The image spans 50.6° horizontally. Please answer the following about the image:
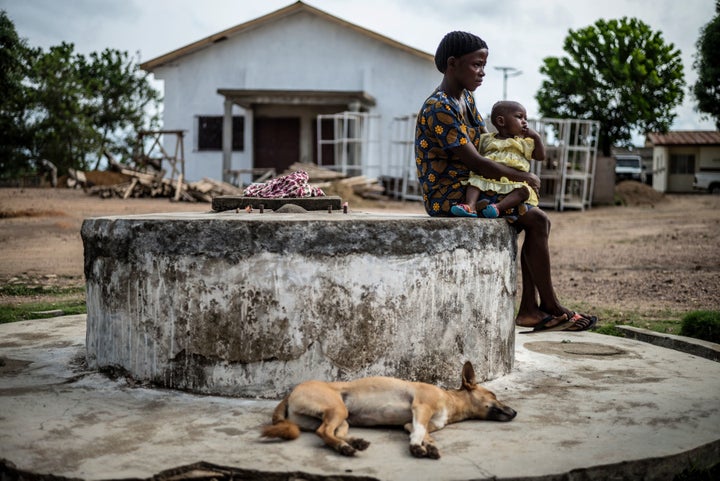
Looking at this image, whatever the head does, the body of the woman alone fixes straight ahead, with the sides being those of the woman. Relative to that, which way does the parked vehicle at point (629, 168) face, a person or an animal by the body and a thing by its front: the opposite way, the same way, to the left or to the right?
to the right

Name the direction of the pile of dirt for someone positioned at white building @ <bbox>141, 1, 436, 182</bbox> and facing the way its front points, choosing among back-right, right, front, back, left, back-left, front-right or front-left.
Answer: left

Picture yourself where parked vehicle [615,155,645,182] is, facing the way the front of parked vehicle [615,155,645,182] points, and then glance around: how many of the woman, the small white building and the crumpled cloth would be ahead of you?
2

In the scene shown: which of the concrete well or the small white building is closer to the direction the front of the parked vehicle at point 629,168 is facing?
the concrete well

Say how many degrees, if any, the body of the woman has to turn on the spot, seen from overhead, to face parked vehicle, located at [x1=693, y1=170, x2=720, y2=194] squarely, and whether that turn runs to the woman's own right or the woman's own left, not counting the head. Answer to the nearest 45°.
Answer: approximately 90° to the woman's own left

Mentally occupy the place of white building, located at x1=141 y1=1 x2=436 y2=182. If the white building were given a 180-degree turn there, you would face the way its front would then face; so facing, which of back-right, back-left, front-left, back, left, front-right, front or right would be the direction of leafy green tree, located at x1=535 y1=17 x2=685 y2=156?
front-right

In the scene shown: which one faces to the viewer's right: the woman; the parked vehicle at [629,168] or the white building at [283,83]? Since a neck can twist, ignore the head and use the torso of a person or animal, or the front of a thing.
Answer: the woman

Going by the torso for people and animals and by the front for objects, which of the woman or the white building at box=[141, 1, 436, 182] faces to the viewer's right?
the woman

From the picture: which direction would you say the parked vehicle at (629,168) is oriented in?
toward the camera

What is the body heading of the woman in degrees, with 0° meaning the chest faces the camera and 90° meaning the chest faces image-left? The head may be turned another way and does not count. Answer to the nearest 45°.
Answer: approximately 270°

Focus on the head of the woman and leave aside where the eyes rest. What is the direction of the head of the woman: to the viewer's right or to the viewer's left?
to the viewer's right

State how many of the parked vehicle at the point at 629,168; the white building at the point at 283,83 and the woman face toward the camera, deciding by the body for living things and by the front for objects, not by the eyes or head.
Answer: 2

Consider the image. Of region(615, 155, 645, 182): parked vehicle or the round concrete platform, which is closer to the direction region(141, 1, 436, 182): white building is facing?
the round concrete platform

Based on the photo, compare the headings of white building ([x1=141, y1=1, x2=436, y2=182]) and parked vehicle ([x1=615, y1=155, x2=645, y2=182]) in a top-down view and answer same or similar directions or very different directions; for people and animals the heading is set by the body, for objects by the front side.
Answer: same or similar directions

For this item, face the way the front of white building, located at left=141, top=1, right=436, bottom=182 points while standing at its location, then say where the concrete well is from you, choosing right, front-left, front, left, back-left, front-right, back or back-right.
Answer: front
